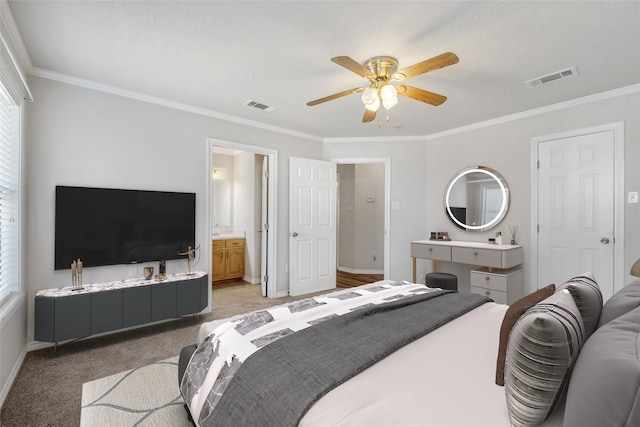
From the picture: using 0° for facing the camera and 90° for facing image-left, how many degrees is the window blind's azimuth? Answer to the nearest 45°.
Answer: approximately 270°

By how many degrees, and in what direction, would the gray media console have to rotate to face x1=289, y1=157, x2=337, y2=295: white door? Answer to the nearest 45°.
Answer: approximately 45° to its left

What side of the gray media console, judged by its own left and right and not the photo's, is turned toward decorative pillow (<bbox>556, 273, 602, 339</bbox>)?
front

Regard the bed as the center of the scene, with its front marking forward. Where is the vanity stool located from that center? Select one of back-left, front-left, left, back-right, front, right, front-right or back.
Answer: front-right

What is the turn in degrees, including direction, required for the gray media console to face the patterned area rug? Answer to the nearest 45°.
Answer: approximately 45° to its right

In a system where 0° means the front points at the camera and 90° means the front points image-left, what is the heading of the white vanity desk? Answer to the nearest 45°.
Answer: approximately 45°

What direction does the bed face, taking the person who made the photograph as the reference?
facing away from the viewer and to the left of the viewer

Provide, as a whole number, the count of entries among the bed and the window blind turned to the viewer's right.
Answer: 1

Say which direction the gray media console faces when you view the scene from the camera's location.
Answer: facing the viewer and to the right of the viewer

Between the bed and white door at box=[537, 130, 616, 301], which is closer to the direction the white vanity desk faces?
the bed

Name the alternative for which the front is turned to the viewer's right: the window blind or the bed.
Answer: the window blind

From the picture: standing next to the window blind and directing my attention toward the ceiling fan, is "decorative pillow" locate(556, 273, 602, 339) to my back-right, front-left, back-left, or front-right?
front-right

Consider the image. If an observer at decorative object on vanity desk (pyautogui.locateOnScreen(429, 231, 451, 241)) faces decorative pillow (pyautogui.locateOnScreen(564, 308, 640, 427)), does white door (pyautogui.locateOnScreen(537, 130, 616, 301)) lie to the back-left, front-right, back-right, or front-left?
front-left

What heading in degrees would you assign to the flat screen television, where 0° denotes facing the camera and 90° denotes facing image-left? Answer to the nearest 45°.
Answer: approximately 315°

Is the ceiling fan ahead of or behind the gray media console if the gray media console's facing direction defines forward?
ahead

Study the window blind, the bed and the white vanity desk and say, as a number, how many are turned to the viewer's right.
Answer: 1

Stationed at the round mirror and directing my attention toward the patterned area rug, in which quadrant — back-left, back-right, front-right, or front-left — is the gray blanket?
front-left
